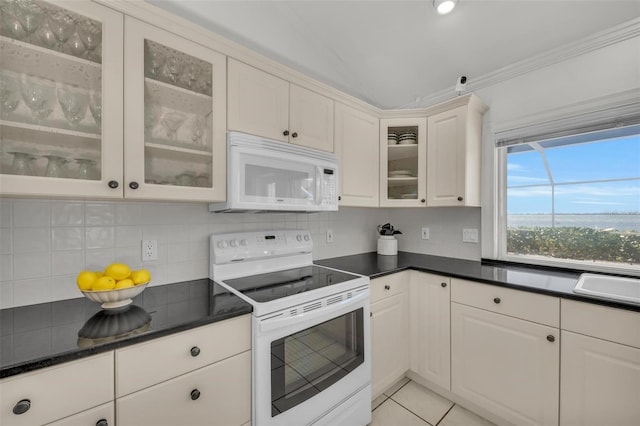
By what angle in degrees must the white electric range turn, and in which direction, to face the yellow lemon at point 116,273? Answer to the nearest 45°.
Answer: approximately 135° to its right

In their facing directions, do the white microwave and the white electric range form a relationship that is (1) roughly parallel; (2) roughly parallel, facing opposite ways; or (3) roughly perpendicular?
roughly parallel

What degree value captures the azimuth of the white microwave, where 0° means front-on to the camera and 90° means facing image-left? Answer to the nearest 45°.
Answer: approximately 315°

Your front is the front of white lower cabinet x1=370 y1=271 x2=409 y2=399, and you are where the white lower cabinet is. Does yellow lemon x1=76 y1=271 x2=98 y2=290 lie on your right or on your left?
on your right

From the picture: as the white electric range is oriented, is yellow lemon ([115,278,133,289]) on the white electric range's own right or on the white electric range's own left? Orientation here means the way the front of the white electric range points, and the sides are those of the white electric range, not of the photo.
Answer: on the white electric range's own right

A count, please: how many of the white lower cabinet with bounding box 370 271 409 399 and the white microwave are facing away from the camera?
0

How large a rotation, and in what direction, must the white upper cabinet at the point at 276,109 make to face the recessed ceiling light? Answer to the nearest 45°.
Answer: approximately 45° to its left

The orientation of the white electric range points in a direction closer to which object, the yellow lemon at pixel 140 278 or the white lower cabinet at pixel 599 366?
the white lower cabinet

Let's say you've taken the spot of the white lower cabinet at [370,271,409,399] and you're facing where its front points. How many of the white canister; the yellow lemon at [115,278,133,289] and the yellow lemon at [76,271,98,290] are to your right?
2

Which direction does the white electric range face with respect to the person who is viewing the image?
facing the viewer and to the right of the viewer

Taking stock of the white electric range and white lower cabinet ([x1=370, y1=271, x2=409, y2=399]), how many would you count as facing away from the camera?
0

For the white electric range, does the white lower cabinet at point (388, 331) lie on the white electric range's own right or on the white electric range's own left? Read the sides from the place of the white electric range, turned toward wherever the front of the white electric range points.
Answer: on the white electric range's own left

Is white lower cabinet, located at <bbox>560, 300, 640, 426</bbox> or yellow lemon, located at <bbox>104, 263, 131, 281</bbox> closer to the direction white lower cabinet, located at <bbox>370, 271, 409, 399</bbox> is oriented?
the white lower cabinet

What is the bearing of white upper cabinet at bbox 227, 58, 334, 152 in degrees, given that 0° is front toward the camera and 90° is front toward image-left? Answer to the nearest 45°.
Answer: approximately 315°

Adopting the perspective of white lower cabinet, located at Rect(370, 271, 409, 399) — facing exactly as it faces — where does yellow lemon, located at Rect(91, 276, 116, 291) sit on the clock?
The yellow lemon is roughly at 3 o'clock from the white lower cabinet.

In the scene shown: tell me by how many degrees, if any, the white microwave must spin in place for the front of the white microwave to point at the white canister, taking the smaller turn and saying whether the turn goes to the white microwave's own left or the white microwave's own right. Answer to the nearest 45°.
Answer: approximately 90° to the white microwave's own left
